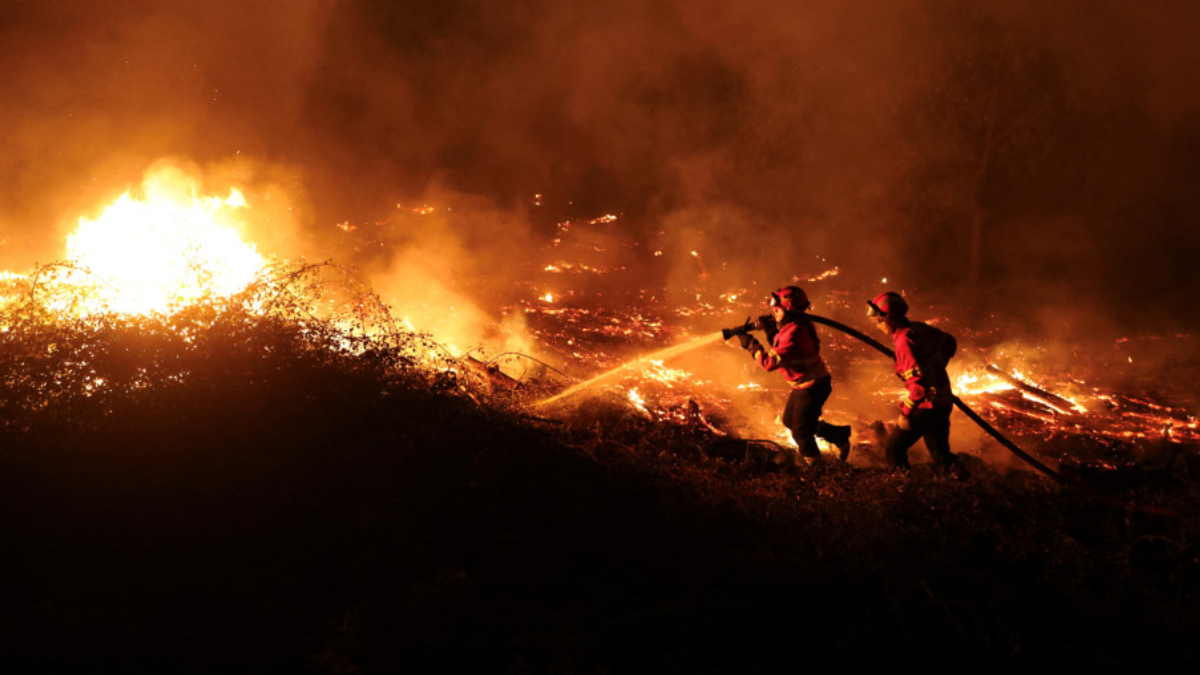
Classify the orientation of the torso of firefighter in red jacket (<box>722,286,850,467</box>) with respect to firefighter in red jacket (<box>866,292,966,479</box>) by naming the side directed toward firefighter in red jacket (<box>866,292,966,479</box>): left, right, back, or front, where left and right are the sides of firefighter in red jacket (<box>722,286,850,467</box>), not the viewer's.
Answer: back

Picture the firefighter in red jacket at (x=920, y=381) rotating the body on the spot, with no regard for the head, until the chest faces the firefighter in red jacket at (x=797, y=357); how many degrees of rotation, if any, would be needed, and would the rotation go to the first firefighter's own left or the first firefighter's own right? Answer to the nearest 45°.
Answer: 0° — they already face them

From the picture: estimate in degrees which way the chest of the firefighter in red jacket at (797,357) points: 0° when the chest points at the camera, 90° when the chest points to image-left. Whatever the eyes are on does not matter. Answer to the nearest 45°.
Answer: approximately 90°

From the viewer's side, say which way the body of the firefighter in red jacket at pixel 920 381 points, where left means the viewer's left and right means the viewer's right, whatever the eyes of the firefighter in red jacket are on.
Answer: facing to the left of the viewer

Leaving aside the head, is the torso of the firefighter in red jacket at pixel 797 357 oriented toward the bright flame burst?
yes

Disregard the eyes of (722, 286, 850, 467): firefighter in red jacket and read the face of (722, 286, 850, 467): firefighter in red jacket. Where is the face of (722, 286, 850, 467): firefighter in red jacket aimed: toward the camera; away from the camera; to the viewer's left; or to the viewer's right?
to the viewer's left

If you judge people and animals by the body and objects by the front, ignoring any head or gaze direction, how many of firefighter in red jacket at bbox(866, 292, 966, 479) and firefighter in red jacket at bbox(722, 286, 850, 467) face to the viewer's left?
2

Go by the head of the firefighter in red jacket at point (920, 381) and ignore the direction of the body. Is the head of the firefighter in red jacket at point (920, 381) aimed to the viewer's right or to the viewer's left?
to the viewer's left
